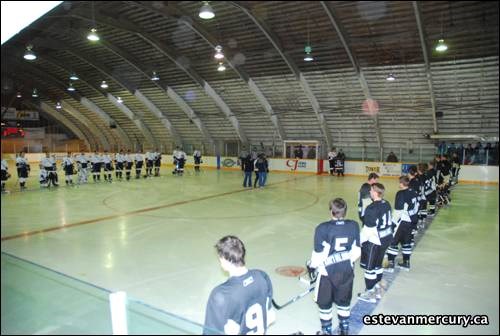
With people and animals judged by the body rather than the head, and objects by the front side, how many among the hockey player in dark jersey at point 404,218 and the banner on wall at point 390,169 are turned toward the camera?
1

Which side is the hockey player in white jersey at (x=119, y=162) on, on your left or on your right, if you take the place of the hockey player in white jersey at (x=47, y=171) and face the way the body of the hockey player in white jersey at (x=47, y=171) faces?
on your left

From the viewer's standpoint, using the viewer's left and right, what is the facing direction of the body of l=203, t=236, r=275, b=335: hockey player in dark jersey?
facing away from the viewer and to the left of the viewer

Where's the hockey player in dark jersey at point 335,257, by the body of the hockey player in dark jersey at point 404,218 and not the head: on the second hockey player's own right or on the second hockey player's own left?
on the second hockey player's own left

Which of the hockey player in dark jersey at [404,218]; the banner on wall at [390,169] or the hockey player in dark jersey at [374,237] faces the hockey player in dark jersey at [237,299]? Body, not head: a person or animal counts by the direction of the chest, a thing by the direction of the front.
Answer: the banner on wall

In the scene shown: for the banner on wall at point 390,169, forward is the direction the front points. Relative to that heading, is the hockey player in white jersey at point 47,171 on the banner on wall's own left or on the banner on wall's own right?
on the banner on wall's own right

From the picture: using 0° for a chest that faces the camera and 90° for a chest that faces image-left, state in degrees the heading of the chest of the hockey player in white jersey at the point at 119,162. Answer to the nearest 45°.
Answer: approximately 315°
